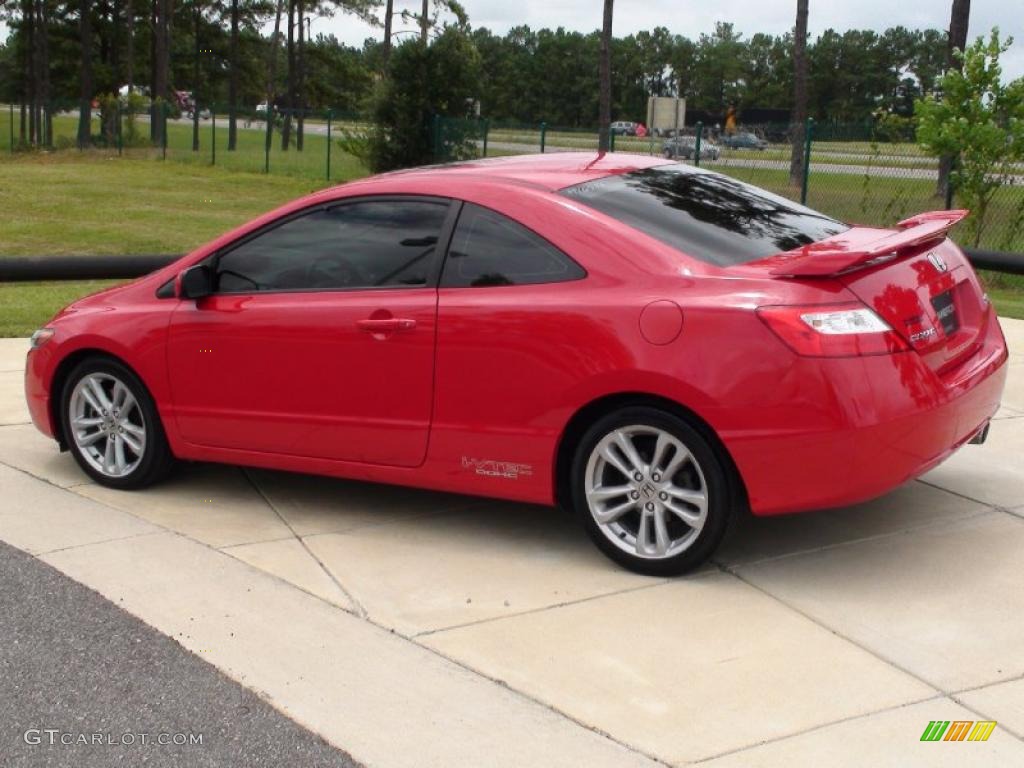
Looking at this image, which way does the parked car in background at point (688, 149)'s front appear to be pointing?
to the viewer's right

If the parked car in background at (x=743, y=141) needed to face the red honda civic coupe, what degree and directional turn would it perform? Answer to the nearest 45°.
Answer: approximately 90° to its right

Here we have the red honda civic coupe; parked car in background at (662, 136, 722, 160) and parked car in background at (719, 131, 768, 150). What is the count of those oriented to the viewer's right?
2

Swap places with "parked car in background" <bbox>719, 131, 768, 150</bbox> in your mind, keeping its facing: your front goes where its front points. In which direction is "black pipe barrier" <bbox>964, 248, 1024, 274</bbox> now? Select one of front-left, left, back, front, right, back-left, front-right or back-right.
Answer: right

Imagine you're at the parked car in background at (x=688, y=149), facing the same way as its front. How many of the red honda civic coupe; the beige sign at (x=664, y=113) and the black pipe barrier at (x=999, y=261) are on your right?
2

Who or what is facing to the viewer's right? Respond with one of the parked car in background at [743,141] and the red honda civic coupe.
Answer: the parked car in background

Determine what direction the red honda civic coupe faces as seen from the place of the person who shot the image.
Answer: facing away from the viewer and to the left of the viewer

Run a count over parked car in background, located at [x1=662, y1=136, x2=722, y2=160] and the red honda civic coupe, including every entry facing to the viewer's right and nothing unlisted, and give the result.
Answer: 1

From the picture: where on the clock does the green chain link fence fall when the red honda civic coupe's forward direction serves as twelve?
The green chain link fence is roughly at 2 o'clock from the red honda civic coupe.

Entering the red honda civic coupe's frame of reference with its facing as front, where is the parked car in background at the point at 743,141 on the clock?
The parked car in background is roughly at 2 o'clock from the red honda civic coupe.

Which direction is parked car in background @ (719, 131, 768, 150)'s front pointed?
to the viewer's right
